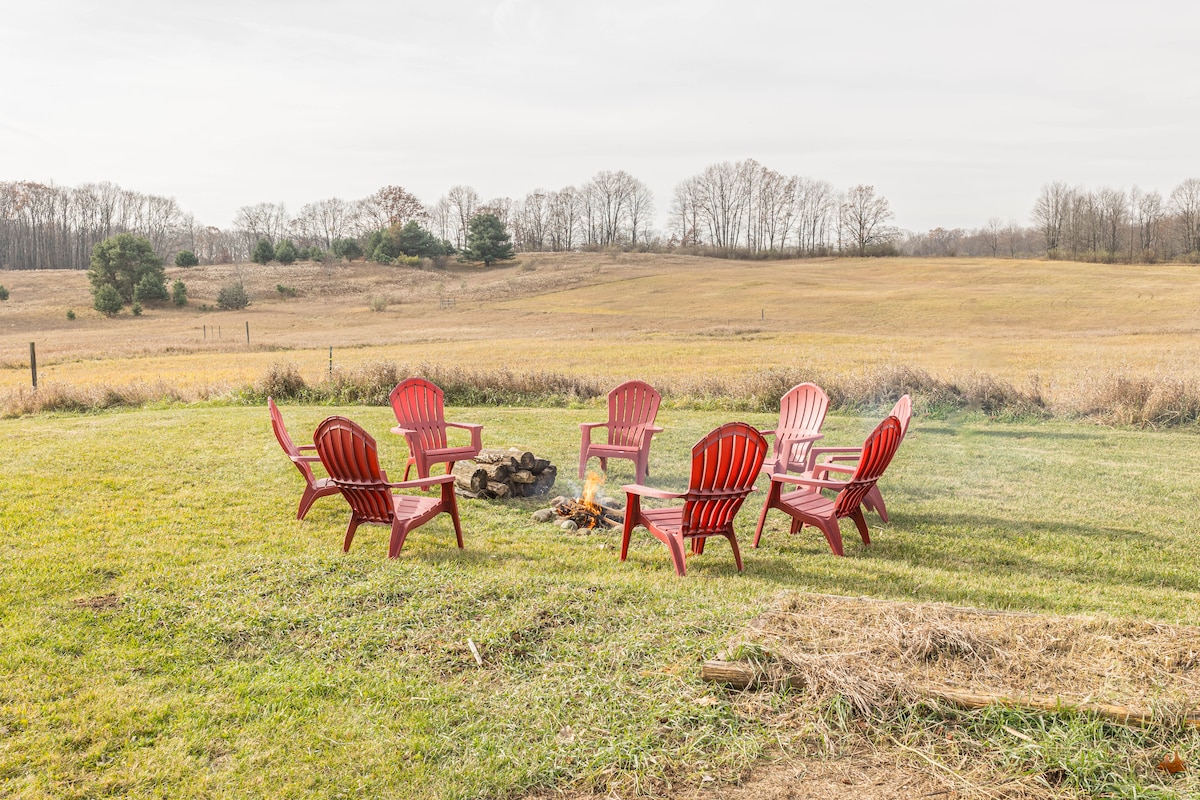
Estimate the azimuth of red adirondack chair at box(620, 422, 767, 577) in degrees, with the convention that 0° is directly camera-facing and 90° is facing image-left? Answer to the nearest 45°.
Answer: approximately 135°

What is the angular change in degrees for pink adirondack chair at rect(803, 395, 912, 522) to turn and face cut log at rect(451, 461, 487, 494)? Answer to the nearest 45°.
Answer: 0° — it already faces it

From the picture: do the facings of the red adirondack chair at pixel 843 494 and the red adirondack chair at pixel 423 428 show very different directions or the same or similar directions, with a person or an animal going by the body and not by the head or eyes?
very different directions

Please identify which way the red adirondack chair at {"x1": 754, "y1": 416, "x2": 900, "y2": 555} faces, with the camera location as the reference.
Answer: facing away from the viewer and to the left of the viewer

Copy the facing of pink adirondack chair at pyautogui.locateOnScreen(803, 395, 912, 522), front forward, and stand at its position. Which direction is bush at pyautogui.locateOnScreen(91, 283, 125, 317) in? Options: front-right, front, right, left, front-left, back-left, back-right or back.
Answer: front-right

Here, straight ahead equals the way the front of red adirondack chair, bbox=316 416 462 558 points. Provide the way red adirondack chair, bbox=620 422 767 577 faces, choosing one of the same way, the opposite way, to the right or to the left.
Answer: to the left

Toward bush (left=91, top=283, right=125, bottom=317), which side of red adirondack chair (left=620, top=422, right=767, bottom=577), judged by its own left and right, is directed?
front

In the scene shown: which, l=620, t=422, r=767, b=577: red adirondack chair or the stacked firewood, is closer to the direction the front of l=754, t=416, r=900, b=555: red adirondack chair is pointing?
the stacked firewood

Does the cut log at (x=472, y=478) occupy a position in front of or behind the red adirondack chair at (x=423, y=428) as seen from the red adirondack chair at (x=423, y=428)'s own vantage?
in front

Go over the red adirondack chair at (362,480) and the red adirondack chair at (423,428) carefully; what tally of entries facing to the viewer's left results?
0

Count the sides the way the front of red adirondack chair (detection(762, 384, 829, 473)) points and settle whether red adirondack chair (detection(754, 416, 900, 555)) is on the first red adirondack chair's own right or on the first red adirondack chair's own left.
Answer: on the first red adirondack chair's own left

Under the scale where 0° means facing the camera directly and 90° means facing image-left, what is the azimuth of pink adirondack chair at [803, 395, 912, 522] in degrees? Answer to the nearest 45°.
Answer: approximately 90°

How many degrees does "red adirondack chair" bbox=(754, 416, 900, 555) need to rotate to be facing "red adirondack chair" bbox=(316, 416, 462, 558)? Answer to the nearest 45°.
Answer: approximately 45° to its left

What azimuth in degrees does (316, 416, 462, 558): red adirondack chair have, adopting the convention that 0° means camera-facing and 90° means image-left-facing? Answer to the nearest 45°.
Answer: approximately 225°
